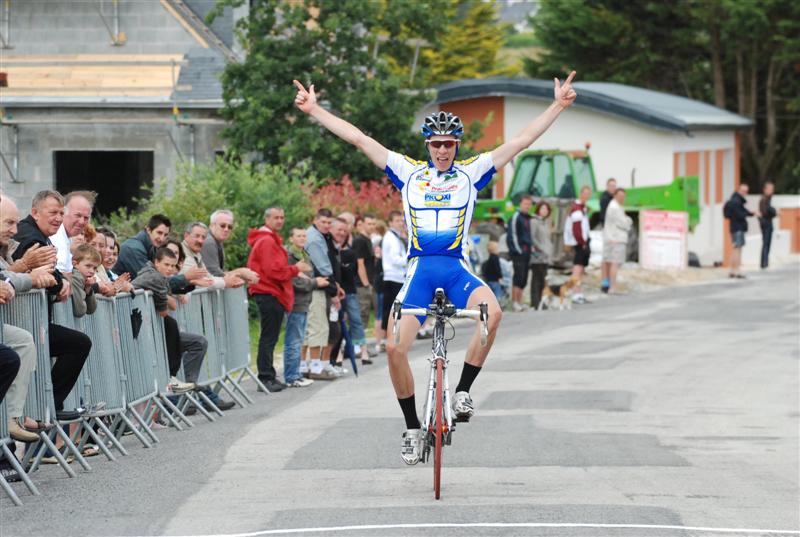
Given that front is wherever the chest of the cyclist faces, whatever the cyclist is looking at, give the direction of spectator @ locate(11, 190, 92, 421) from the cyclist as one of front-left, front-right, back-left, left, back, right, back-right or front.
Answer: right

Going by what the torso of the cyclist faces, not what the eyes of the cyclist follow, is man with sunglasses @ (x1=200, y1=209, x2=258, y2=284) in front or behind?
behind

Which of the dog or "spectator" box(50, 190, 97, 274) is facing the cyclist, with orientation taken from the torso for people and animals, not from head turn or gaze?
the spectator

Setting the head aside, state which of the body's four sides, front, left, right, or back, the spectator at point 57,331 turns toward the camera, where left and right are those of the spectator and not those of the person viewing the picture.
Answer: right

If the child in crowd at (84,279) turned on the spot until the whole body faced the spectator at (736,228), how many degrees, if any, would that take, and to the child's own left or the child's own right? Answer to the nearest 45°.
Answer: approximately 90° to the child's own left

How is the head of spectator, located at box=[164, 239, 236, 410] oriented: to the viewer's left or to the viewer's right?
to the viewer's right

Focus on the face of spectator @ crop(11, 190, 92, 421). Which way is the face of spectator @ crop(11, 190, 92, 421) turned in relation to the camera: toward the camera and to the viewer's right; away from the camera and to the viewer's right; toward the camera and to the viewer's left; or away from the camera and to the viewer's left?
toward the camera and to the viewer's right

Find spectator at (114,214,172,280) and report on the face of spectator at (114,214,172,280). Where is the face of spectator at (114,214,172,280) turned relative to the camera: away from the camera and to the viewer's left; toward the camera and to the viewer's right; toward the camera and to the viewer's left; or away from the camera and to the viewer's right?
toward the camera and to the viewer's right

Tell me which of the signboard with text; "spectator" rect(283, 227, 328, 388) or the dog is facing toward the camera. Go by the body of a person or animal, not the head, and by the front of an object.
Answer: the signboard with text

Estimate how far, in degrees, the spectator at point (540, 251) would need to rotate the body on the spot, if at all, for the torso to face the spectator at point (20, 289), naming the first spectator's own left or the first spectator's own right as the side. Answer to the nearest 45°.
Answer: approximately 45° to the first spectator's own right

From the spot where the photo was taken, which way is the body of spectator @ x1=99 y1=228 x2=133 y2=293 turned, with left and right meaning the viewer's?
facing the viewer and to the right of the viewer

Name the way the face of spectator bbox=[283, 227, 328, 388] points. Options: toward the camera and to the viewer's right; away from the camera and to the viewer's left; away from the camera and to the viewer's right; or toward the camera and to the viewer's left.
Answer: toward the camera and to the viewer's right
